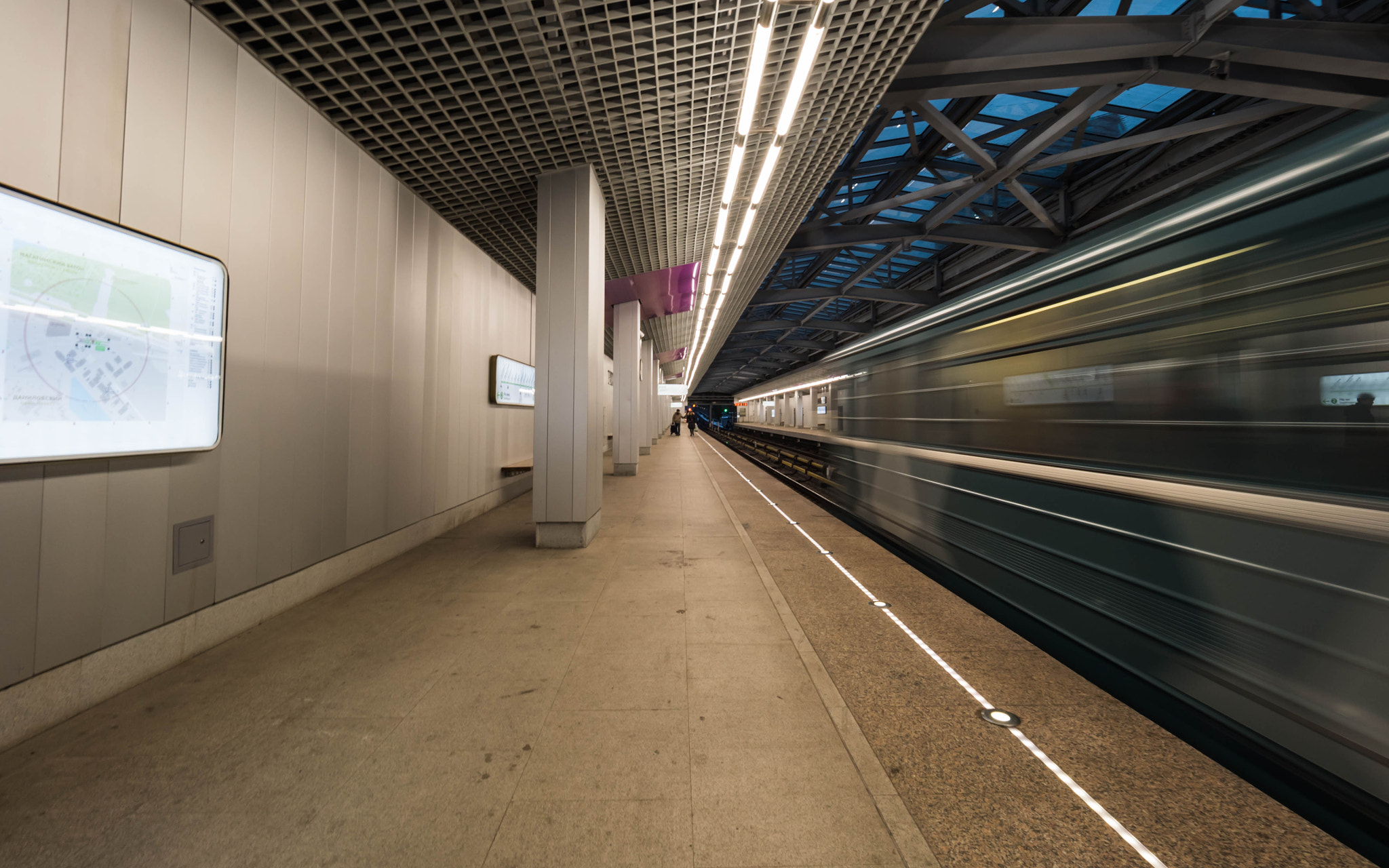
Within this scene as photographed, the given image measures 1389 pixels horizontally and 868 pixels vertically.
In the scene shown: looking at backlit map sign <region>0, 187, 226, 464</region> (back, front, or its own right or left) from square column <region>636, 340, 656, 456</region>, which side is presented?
left

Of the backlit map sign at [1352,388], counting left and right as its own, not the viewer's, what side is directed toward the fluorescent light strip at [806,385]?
right

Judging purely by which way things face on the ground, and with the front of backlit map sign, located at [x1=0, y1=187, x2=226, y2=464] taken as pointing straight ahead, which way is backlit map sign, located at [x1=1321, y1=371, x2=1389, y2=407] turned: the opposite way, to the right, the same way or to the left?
the opposite way

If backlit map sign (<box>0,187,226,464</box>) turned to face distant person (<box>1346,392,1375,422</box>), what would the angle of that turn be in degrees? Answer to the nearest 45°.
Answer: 0° — it already faces them

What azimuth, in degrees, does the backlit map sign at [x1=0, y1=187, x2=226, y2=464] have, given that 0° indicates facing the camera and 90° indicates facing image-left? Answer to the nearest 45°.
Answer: approximately 315°

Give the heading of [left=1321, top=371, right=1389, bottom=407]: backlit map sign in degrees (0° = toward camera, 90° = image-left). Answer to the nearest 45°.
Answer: approximately 45°

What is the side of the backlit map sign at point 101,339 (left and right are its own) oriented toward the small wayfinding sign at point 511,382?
left
